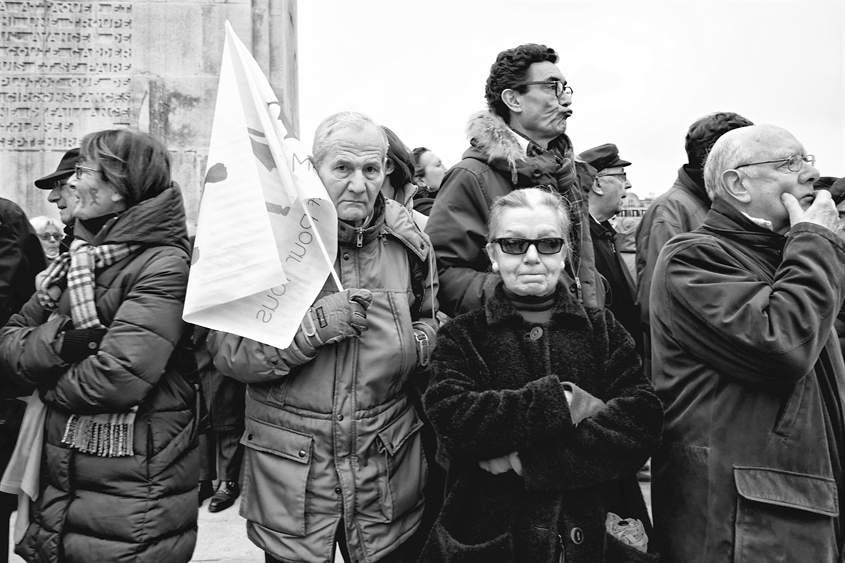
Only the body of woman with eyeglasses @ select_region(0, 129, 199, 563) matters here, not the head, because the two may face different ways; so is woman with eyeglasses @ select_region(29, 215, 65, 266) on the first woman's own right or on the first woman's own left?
on the first woman's own right

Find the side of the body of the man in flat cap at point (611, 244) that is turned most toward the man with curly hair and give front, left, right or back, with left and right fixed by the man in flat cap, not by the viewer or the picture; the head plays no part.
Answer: right

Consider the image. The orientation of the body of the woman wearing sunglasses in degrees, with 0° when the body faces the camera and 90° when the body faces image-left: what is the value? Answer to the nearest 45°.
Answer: approximately 0°

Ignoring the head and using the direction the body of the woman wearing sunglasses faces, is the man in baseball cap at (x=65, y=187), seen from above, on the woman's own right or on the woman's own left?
on the woman's own right

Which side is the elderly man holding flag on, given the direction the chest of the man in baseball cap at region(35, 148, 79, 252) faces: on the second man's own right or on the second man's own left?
on the second man's own left

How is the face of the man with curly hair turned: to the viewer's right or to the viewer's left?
to the viewer's right

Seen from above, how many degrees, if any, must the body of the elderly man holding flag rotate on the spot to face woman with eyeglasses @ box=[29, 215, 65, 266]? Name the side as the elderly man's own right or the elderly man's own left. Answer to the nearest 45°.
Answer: approximately 135° to the elderly man's own right
